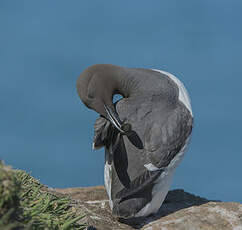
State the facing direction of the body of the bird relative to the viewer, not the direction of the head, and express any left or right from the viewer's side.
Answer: facing away from the viewer and to the right of the viewer
